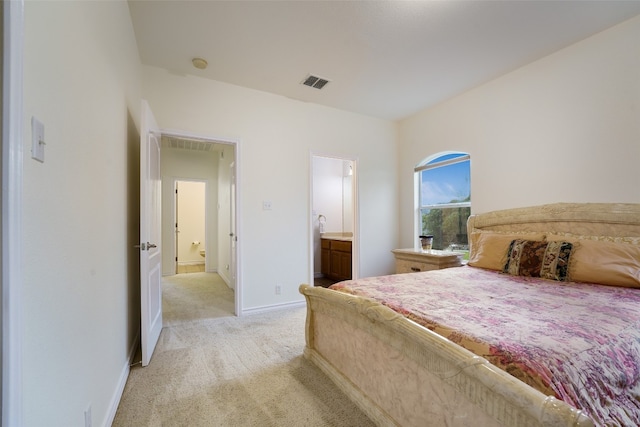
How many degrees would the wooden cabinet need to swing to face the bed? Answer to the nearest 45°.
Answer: approximately 45° to its left

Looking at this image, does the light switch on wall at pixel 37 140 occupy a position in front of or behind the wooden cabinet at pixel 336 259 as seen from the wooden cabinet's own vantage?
in front

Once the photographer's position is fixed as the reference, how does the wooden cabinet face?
facing the viewer and to the left of the viewer

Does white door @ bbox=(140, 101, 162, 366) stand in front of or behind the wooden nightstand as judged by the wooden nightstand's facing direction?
in front

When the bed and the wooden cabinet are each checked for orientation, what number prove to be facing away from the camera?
0

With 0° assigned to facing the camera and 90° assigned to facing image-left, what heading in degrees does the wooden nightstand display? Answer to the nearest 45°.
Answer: approximately 45°

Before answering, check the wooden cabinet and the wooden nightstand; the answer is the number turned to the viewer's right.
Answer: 0

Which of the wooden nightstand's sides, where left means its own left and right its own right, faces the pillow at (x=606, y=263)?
left

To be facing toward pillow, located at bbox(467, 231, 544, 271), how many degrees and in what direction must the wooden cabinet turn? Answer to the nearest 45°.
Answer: approximately 90° to its left

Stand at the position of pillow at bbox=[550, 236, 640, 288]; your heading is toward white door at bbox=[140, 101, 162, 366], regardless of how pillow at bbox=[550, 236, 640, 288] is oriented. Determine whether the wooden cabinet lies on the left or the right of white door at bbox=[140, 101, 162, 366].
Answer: right
